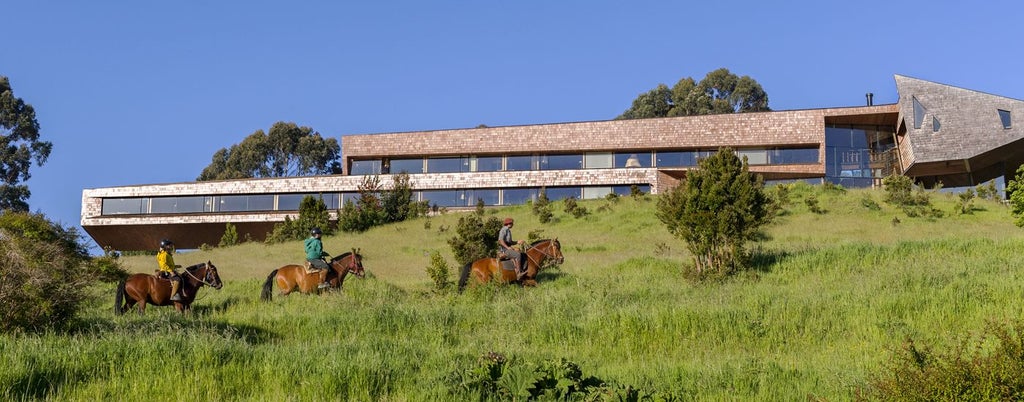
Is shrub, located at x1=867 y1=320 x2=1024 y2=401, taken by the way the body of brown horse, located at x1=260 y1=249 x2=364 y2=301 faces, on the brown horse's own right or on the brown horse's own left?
on the brown horse's own right

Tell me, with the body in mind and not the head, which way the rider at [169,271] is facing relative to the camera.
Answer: to the viewer's right

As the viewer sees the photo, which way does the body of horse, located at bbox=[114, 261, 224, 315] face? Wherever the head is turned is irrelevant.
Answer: to the viewer's right

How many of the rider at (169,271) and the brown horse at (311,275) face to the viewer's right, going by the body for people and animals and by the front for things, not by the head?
2

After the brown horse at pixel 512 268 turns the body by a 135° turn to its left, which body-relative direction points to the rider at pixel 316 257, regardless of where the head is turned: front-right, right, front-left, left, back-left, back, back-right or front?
front-left

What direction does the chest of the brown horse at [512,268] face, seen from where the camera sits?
to the viewer's right

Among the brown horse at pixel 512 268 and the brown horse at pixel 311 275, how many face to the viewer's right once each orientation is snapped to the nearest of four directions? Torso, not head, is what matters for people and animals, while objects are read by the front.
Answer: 2

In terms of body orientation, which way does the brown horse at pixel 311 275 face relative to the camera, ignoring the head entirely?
to the viewer's right

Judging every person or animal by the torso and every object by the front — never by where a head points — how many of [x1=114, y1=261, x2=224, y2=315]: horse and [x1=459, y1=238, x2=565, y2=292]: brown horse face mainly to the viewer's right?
2
